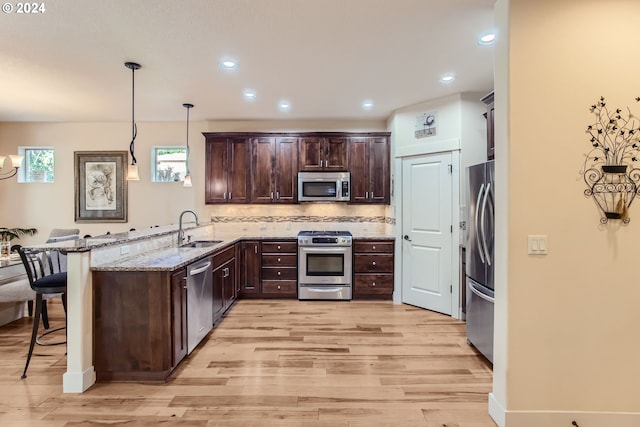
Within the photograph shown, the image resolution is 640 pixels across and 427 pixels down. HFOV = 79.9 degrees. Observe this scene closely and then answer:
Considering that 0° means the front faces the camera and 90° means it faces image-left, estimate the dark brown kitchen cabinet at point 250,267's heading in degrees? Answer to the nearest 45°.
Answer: approximately 0°

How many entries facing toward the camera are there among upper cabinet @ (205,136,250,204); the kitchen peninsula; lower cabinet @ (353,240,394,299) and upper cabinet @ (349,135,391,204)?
3

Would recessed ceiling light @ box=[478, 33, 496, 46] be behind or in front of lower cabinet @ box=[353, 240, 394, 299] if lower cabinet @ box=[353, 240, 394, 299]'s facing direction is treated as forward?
in front

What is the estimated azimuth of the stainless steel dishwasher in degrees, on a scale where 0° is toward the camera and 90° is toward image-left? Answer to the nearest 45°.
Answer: approximately 315°

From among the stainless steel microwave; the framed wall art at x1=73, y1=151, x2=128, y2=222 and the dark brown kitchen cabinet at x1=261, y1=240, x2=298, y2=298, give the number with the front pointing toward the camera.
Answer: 3

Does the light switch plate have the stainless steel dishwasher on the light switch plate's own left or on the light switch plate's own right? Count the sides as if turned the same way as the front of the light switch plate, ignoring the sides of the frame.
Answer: on the light switch plate's own right

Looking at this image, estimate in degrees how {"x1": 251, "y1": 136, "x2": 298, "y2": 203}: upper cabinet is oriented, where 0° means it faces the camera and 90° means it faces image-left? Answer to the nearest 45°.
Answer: approximately 0°

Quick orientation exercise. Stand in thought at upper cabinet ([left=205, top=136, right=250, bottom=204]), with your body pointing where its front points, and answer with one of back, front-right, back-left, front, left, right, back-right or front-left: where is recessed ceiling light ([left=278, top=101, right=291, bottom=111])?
front-left

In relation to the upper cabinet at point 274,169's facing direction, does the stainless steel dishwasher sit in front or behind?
in front

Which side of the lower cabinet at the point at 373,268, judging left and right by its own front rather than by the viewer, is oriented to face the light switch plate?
front

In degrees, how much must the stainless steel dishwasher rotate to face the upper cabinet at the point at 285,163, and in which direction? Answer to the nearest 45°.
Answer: approximately 90° to its left

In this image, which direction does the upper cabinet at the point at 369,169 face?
toward the camera

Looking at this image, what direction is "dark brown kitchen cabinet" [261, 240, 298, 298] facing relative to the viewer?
toward the camera
